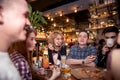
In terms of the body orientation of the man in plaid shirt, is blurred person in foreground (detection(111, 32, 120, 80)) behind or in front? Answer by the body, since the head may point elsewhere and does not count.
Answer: in front

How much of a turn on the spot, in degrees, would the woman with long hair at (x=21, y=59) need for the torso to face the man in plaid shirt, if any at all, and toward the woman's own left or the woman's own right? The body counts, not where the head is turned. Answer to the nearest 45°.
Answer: approximately 45° to the woman's own left

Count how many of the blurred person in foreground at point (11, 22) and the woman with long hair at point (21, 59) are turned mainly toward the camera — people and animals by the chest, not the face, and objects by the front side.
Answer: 0

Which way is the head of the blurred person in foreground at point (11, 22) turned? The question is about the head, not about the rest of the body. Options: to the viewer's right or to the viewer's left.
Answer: to the viewer's right

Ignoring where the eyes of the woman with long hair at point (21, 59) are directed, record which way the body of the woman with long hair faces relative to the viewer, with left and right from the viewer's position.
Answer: facing to the right of the viewer

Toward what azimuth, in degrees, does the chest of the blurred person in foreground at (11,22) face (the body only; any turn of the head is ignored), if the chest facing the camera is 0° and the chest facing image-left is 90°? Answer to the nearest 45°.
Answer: approximately 270°

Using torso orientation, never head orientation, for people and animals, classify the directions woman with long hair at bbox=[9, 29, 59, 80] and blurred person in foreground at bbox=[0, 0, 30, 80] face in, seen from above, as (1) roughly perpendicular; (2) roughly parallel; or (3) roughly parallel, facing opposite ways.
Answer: roughly parallel

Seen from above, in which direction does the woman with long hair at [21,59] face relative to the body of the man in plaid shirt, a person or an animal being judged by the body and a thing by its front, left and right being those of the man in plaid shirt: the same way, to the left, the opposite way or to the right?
to the left

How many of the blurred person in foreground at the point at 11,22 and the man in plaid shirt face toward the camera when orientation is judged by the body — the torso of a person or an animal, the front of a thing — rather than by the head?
1

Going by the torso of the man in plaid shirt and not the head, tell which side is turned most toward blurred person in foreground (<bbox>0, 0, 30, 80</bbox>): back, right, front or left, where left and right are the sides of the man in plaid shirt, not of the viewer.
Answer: front

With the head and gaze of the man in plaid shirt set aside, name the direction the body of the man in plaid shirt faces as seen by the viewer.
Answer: toward the camera

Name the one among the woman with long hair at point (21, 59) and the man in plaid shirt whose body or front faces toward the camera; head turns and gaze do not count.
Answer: the man in plaid shirt

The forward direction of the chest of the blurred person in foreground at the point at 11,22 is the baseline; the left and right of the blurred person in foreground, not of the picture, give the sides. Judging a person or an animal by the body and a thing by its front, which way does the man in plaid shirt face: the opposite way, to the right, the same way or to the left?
to the right
